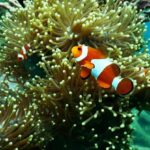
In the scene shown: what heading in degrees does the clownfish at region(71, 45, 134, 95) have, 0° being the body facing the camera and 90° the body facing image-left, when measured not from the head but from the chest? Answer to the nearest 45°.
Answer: approximately 90°
